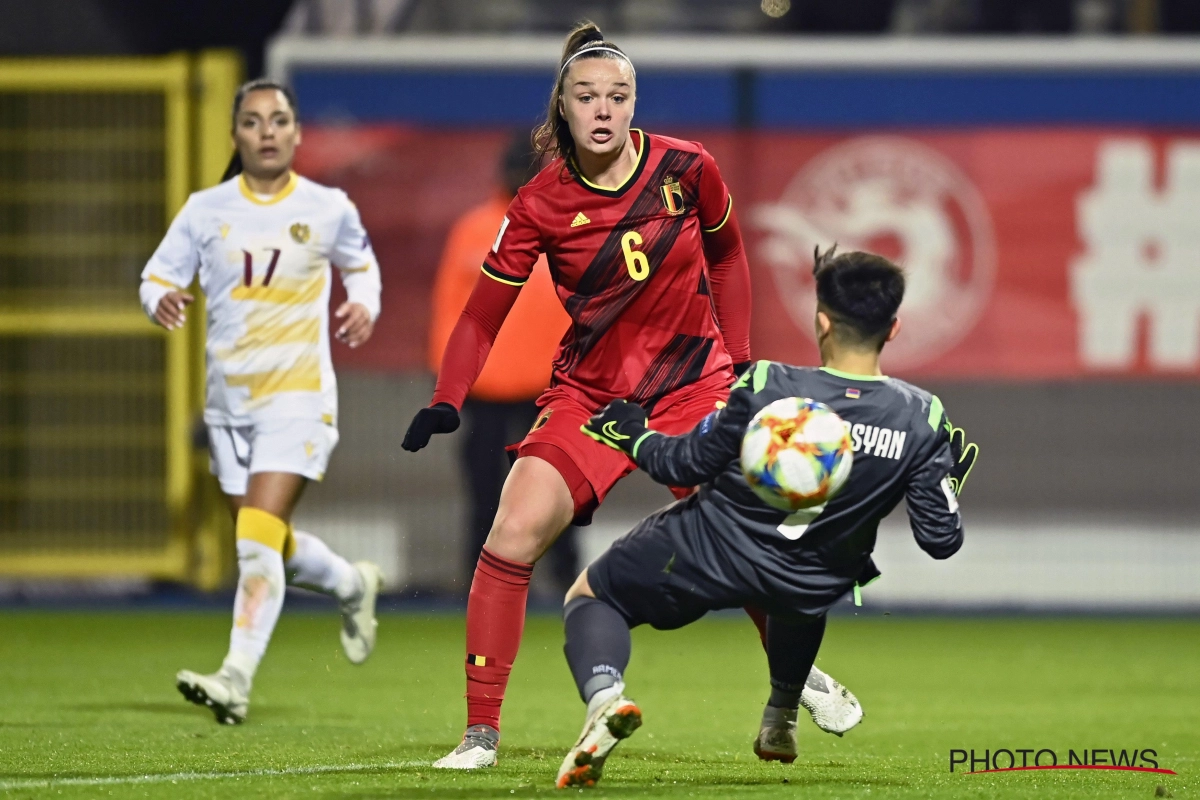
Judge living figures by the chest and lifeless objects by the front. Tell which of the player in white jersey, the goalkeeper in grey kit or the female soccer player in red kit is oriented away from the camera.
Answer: the goalkeeper in grey kit

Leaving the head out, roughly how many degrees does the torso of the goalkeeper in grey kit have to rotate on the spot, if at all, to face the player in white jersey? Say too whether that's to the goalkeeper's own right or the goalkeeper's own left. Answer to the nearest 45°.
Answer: approximately 45° to the goalkeeper's own left

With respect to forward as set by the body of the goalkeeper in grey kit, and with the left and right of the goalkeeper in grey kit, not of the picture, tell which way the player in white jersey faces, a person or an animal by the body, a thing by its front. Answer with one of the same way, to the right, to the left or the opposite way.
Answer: the opposite way

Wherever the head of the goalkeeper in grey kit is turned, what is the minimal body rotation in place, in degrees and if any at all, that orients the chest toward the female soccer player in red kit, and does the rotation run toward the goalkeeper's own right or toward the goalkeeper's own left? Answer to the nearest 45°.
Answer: approximately 45° to the goalkeeper's own left

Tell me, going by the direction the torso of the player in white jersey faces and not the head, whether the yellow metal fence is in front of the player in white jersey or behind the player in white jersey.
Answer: behind

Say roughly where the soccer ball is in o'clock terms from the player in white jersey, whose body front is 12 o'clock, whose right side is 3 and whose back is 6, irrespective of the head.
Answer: The soccer ball is roughly at 11 o'clock from the player in white jersey.

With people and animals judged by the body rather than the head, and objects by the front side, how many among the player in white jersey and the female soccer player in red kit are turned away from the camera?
0

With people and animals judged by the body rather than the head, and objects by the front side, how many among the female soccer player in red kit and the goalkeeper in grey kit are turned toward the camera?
1

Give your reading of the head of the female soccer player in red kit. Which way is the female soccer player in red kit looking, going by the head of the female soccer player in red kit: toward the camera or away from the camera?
toward the camera

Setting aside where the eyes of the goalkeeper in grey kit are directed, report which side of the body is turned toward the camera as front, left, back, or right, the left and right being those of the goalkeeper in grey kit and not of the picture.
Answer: back

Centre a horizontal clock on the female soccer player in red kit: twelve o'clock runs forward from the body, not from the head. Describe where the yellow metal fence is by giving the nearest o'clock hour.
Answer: The yellow metal fence is roughly at 5 o'clock from the female soccer player in red kit.

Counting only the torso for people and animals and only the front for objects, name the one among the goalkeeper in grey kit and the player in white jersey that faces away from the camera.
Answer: the goalkeeper in grey kit

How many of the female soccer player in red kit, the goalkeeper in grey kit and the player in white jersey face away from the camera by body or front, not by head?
1

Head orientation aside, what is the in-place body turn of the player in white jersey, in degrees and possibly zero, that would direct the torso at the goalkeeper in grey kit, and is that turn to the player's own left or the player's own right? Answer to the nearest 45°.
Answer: approximately 45° to the player's own left

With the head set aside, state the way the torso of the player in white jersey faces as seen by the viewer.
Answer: toward the camera
